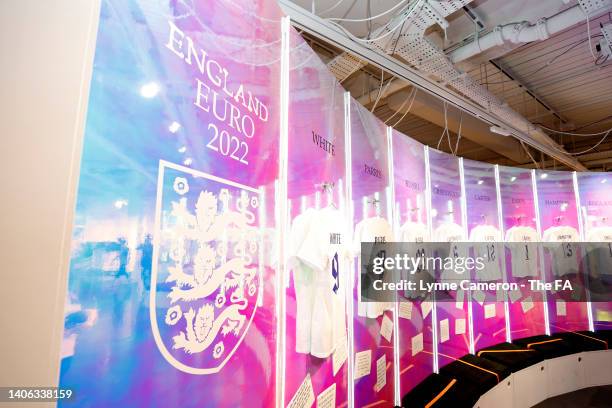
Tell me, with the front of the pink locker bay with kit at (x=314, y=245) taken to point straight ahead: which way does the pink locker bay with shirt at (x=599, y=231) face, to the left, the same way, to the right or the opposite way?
to the right

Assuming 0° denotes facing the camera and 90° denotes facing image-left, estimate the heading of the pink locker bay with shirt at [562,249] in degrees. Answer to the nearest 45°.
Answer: approximately 0°

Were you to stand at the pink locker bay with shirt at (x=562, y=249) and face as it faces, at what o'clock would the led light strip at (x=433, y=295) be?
The led light strip is roughly at 1 o'clock from the pink locker bay with shirt.

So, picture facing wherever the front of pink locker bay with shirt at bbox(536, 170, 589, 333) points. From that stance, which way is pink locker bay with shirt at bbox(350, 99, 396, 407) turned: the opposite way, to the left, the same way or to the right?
to the left

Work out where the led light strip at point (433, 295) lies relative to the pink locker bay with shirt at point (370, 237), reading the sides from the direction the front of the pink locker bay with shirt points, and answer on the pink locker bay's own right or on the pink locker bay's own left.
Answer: on the pink locker bay's own left
